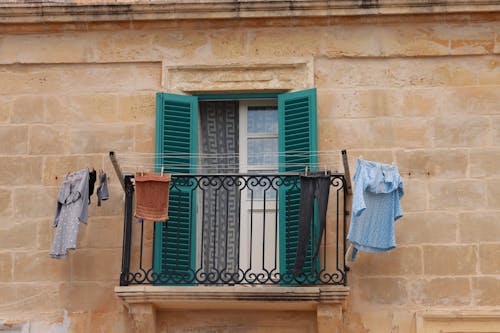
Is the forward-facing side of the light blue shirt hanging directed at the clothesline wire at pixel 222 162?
no

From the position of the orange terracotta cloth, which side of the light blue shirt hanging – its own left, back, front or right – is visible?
right

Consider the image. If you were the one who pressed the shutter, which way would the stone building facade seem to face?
facing the viewer

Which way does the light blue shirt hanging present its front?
toward the camera
